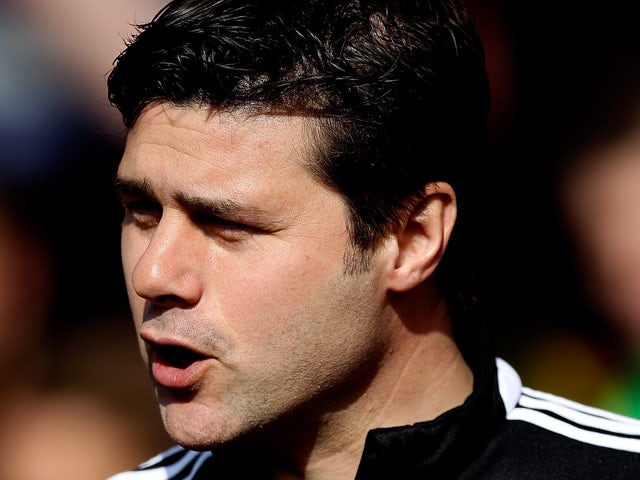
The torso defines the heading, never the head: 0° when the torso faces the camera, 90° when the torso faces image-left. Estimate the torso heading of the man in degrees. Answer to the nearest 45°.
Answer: approximately 45°

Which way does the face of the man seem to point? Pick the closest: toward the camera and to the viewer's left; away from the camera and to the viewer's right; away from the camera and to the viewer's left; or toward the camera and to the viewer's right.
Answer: toward the camera and to the viewer's left
